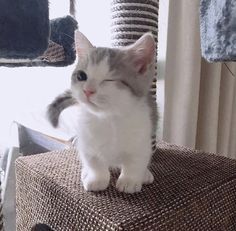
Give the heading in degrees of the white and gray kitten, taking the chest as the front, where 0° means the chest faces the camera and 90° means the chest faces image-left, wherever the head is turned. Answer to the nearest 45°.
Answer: approximately 0°

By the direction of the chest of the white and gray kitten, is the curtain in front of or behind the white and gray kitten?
behind
